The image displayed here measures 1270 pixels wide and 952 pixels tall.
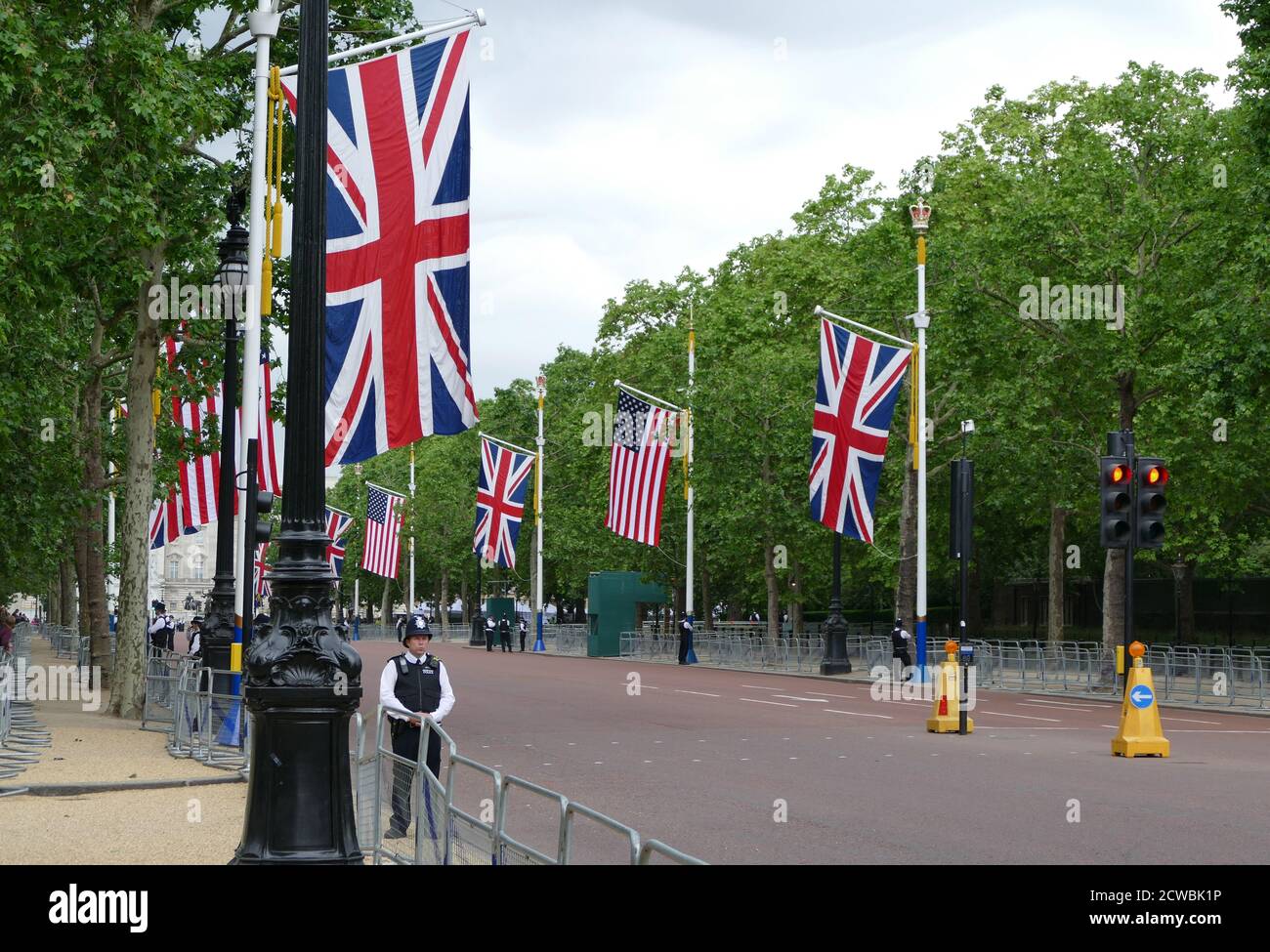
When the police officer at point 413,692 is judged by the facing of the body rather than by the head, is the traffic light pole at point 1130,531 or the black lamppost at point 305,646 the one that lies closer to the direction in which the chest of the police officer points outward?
the black lamppost

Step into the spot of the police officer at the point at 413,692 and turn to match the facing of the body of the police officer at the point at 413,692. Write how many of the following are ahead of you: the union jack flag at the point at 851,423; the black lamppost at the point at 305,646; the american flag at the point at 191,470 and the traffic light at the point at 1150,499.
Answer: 1

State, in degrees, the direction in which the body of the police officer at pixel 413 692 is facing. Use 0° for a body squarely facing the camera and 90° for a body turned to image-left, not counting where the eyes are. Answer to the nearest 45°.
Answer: approximately 0°

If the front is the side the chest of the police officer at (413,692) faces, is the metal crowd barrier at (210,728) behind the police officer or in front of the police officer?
behind

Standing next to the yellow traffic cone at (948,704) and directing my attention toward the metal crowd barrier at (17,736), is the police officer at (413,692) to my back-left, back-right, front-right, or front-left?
front-left

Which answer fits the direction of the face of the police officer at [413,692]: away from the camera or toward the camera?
toward the camera

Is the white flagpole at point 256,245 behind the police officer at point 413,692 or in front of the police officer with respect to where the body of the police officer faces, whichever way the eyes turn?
behind

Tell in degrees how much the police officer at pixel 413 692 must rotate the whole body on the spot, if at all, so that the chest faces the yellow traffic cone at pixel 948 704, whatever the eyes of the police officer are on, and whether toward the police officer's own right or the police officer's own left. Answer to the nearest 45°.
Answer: approximately 135° to the police officer's own left

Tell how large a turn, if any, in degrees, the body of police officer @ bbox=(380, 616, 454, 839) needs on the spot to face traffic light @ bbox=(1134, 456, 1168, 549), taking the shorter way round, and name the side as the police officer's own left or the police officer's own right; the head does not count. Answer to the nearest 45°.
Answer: approximately 135° to the police officer's own left

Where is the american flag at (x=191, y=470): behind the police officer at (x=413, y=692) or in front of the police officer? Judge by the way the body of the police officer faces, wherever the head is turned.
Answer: behind

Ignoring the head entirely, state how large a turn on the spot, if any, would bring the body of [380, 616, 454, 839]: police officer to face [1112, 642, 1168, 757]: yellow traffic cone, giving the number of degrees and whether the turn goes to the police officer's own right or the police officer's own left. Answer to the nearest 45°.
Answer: approximately 135° to the police officer's own left
